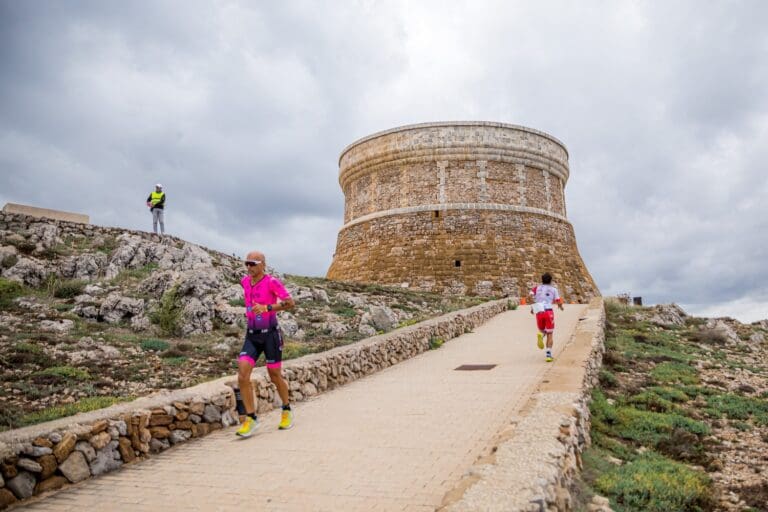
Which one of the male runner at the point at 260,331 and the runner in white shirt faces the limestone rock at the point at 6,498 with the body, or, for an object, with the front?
the male runner

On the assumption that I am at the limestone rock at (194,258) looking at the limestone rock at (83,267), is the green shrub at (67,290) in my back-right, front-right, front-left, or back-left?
front-left

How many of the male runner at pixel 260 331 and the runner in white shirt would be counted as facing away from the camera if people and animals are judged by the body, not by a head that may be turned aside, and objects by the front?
1

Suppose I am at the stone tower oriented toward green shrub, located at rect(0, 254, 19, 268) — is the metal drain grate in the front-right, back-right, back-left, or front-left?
front-left

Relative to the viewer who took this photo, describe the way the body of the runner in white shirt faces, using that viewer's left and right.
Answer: facing away from the viewer

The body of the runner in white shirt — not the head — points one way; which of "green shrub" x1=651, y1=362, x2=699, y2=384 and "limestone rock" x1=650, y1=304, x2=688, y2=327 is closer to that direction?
the limestone rock

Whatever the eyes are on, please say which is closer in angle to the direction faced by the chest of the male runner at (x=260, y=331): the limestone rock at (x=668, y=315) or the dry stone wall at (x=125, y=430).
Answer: the dry stone wall

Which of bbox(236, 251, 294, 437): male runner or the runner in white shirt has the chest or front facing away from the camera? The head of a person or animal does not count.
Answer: the runner in white shirt

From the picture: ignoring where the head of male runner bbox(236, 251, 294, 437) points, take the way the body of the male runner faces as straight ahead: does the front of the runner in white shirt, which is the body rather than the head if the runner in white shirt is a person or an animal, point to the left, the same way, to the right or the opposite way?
the opposite way

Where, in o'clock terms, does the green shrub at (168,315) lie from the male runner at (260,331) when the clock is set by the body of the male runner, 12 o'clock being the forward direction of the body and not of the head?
The green shrub is roughly at 4 o'clock from the male runner.

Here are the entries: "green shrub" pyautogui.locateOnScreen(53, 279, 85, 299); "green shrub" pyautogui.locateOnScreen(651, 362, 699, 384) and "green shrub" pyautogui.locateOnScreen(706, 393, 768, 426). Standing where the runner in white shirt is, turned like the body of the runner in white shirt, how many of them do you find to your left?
1

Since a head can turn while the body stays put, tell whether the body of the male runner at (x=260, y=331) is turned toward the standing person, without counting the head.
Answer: no

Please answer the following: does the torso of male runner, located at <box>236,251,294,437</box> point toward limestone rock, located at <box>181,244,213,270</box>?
no

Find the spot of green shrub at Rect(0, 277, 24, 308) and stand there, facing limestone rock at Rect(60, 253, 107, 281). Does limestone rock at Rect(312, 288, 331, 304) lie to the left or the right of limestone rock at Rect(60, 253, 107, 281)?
right

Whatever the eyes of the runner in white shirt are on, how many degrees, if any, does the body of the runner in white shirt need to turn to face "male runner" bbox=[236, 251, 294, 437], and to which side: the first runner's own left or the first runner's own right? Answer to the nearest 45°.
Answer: approximately 135° to the first runner's own left

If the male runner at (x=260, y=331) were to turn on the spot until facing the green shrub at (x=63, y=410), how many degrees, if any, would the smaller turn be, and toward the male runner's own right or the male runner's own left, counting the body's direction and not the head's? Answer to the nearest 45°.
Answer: approximately 45° to the male runner's own right

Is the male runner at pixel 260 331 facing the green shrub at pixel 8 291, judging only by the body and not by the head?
no

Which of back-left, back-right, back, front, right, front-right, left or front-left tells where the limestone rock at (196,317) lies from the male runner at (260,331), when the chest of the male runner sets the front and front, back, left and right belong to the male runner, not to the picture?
back-right
